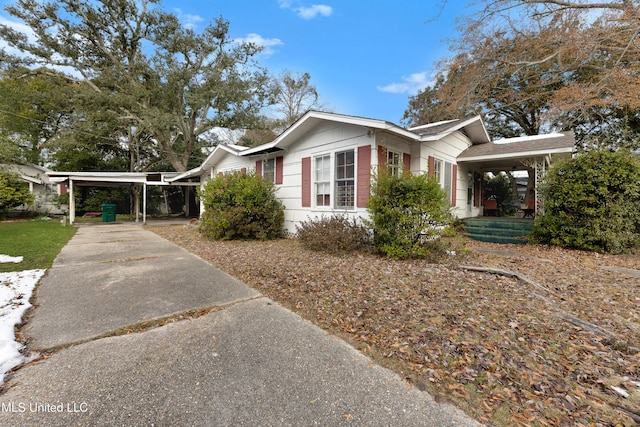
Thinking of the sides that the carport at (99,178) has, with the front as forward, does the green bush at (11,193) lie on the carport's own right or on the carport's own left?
on the carport's own right

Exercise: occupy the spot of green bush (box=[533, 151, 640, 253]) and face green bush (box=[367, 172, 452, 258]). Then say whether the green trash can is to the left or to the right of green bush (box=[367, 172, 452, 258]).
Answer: right

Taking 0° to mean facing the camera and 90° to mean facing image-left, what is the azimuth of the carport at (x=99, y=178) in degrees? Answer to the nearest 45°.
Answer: approximately 0°

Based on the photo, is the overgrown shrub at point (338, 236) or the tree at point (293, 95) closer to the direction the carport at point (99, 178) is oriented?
the overgrown shrub

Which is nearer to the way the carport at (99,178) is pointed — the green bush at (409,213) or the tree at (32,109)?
the green bush

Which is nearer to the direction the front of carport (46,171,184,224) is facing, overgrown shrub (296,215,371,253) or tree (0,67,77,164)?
the overgrown shrub

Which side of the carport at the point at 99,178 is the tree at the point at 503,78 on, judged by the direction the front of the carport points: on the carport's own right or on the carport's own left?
on the carport's own left
